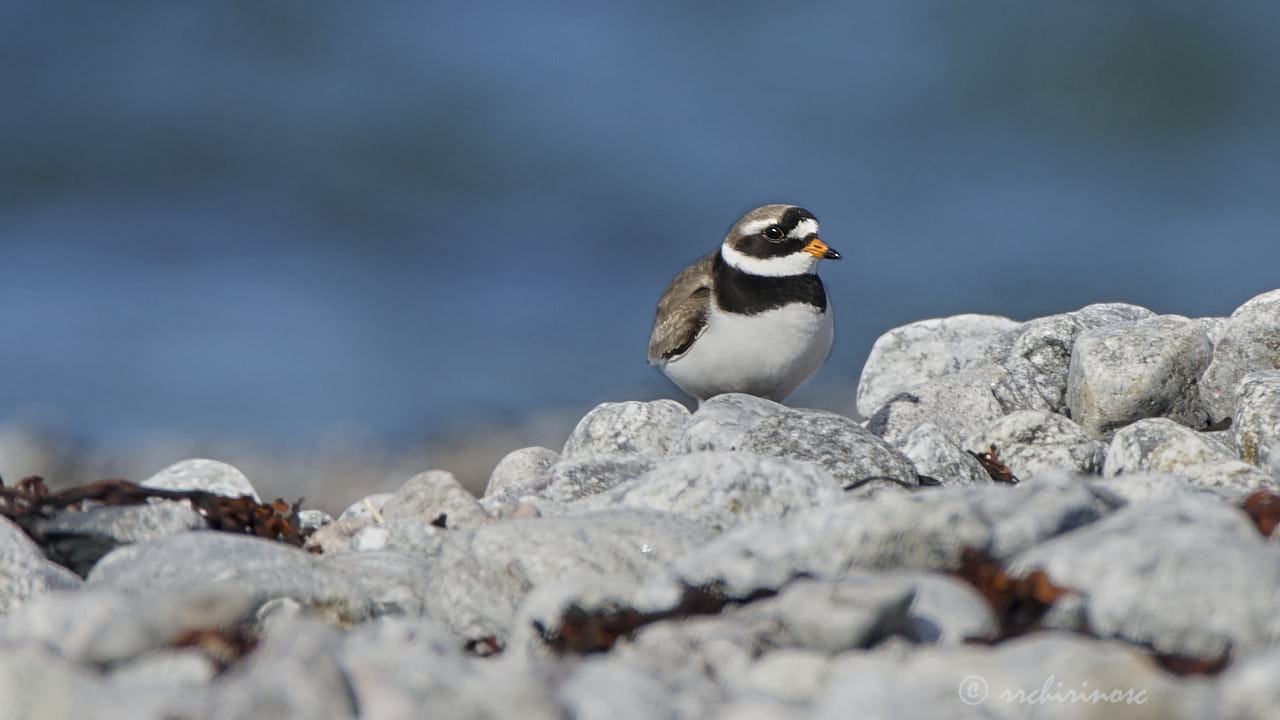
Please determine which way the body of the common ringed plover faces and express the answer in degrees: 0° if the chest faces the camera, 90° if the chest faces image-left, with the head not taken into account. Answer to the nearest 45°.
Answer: approximately 315°

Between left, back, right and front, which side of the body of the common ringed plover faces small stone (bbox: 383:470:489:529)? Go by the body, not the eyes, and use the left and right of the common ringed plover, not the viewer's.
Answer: right

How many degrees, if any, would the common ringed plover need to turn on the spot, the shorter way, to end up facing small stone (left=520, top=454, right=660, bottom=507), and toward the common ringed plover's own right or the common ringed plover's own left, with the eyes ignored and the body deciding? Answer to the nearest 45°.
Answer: approximately 45° to the common ringed plover's own right

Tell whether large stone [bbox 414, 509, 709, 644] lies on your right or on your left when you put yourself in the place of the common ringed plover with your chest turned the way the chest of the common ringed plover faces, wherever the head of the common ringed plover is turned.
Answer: on your right

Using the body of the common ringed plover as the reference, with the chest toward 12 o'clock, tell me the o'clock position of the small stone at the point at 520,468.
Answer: The small stone is roughly at 4 o'clock from the common ringed plover.

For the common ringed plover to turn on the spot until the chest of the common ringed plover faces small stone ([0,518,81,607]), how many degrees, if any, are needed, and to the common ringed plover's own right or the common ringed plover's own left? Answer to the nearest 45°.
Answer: approximately 90° to the common ringed plover's own right

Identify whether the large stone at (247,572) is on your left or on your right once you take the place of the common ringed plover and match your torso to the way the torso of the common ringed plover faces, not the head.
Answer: on your right
